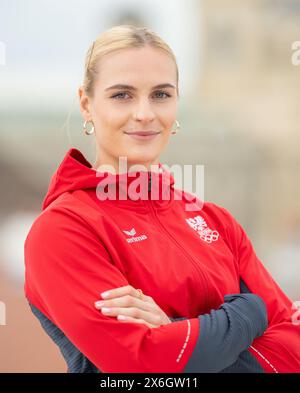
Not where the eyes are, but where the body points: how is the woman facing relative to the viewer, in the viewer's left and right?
facing the viewer and to the right of the viewer
